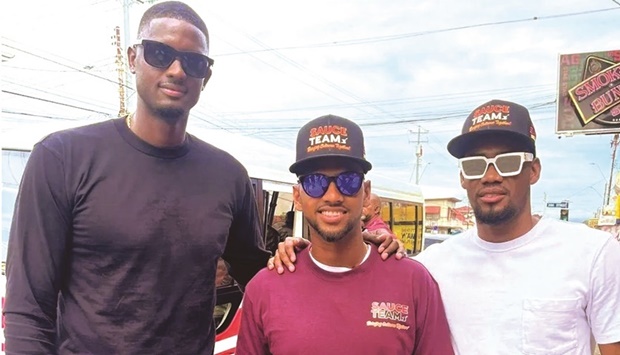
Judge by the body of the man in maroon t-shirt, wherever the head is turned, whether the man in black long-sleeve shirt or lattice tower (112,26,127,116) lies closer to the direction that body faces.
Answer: the man in black long-sleeve shirt

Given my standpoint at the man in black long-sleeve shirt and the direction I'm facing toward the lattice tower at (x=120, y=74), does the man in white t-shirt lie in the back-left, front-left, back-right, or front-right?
back-right

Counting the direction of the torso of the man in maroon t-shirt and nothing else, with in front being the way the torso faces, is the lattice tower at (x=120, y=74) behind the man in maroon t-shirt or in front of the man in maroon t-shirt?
behind

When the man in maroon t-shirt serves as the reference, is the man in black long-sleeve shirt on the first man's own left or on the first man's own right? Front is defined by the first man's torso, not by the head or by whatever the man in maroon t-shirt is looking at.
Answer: on the first man's own right

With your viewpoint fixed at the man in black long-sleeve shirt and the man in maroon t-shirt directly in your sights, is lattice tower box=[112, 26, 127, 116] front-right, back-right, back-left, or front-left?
back-left

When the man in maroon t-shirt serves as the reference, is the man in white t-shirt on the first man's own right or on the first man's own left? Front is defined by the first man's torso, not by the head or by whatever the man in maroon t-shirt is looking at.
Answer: on the first man's own left

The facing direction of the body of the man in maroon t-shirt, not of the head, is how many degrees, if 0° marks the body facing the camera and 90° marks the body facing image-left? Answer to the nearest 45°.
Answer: approximately 0°
